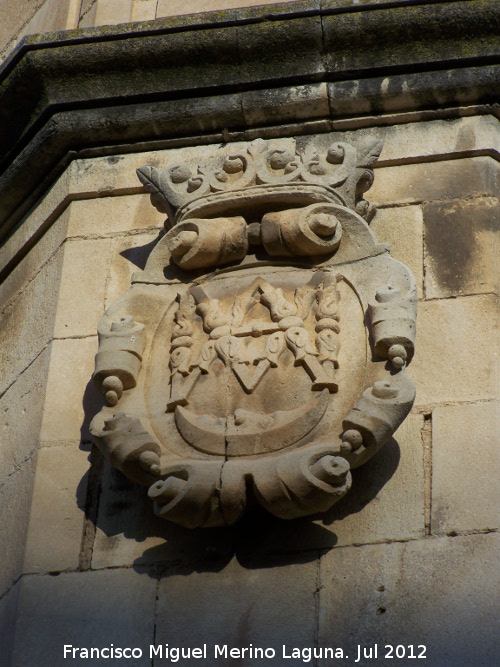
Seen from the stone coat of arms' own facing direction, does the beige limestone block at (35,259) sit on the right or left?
on its right

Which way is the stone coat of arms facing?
toward the camera
